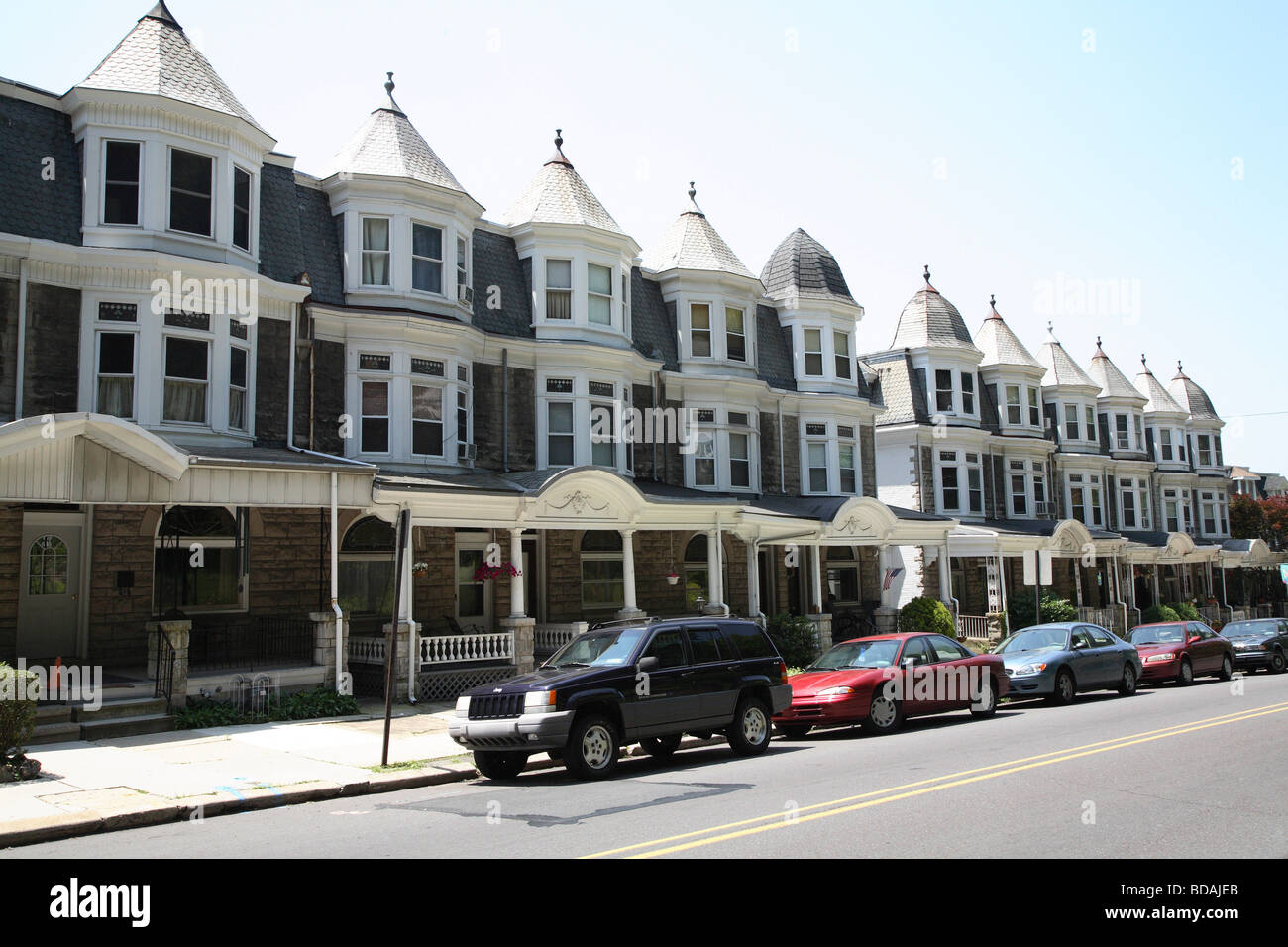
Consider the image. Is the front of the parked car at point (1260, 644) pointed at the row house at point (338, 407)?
yes

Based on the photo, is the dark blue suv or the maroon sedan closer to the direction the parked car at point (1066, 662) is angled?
the dark blue suv

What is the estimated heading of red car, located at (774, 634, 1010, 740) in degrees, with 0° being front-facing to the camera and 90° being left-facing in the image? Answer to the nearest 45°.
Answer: approximately 45°

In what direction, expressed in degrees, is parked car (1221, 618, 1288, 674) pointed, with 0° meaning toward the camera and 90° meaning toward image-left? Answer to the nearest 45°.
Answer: approximately 45°

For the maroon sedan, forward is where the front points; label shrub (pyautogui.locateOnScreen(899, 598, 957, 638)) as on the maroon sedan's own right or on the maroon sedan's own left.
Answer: on the maroon sedan's own right

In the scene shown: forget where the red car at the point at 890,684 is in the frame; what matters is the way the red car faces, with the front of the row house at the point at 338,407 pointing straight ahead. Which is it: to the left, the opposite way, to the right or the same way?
to the right

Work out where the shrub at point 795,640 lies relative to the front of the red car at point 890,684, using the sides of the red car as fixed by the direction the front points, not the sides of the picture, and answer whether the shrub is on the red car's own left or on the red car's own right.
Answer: on the red car's own right

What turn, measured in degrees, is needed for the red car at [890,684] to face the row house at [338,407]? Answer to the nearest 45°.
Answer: approximately 45° to its right
